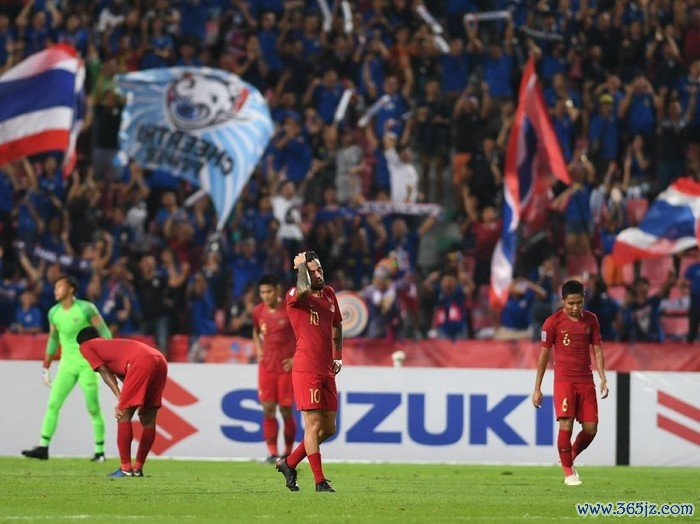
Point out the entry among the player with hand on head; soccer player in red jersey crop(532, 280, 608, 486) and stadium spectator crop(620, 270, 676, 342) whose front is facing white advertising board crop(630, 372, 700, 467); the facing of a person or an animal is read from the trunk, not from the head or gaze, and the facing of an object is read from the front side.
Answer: the stadium spectator

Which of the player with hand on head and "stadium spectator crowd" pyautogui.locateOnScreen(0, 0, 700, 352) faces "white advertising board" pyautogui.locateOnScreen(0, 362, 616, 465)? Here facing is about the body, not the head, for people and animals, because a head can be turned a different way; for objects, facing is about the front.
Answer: the stadium spectator crowd

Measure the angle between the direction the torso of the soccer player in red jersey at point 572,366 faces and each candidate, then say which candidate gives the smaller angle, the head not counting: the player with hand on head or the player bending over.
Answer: the player with hand on head

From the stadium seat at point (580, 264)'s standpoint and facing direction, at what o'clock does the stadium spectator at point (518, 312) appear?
The stadium spectator is roughly at 1 o'clock from the stadium seat.

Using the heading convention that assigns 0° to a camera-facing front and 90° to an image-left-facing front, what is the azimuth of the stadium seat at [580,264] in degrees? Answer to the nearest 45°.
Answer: approximately 0°

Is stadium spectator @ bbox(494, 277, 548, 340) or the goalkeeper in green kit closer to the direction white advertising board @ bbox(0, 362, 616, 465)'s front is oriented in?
the goalkeeper in green kit

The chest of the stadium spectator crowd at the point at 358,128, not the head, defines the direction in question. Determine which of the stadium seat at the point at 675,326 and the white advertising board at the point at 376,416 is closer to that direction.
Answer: the white advertising board

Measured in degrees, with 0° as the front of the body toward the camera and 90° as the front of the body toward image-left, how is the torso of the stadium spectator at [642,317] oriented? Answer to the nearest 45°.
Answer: approximately 0°
